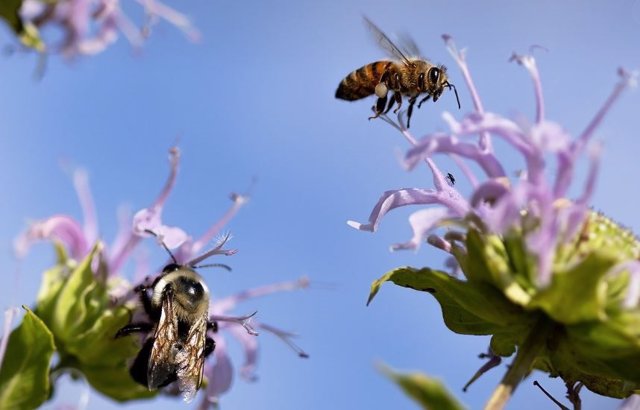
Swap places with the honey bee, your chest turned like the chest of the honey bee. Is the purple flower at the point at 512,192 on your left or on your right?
on your right

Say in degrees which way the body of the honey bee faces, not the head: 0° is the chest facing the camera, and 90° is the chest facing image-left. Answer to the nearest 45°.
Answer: approximately 270°

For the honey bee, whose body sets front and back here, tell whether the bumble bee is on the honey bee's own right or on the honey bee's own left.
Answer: on the honey bee's own right
